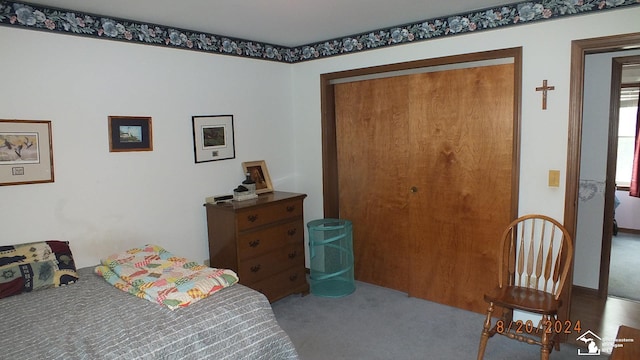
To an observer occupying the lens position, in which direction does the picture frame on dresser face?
facing the viewer and to the right of the viewer

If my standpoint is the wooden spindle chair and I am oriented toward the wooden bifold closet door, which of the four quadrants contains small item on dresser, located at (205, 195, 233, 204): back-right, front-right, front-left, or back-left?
front-left

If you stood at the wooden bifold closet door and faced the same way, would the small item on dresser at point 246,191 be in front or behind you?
in front

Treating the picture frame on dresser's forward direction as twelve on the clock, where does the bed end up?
The bed is roughly at 2 o'clock from the picture frame on dresser.

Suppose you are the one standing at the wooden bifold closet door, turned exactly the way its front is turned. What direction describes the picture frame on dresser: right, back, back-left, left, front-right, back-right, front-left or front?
front-right

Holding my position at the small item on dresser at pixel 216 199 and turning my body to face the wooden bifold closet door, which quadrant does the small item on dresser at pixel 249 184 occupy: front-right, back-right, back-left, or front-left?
front-left

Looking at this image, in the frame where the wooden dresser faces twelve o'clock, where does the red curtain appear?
The red curtain is roughly at 10 o'clock from the wooden dresser.

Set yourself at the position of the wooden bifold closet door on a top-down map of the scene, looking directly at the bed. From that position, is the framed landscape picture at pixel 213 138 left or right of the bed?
right

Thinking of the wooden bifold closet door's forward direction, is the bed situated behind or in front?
in front

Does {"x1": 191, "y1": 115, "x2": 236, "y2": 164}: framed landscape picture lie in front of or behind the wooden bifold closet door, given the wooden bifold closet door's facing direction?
in front

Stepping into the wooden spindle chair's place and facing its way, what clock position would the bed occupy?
The bed is roughly at 12 o'clock from the wooden spindle chair.

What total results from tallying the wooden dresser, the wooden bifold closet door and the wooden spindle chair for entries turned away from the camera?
0
